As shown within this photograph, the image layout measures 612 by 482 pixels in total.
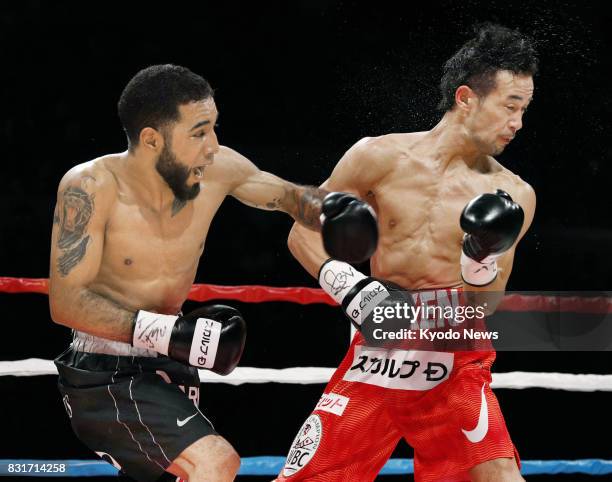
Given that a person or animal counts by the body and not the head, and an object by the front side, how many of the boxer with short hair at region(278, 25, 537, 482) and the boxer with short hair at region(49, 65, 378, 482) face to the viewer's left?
0

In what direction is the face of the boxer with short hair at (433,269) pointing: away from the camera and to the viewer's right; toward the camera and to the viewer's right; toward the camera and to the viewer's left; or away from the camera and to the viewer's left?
toward the camera and to the viewer's right

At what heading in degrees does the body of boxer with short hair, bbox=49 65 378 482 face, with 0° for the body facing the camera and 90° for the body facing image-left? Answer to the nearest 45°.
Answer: approximately 315°

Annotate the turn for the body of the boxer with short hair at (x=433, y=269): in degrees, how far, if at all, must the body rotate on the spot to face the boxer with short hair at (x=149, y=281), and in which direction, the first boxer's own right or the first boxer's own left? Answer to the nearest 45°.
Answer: approximately 45° to the first boxer's own right

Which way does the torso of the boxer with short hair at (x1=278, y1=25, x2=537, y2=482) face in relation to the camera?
toward the camera

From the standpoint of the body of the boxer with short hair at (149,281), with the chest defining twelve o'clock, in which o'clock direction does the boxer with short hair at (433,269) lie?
the boxer with short hair at (433,269) is roughly at 10 o'clock from the boxer with short hair at (149,281).
